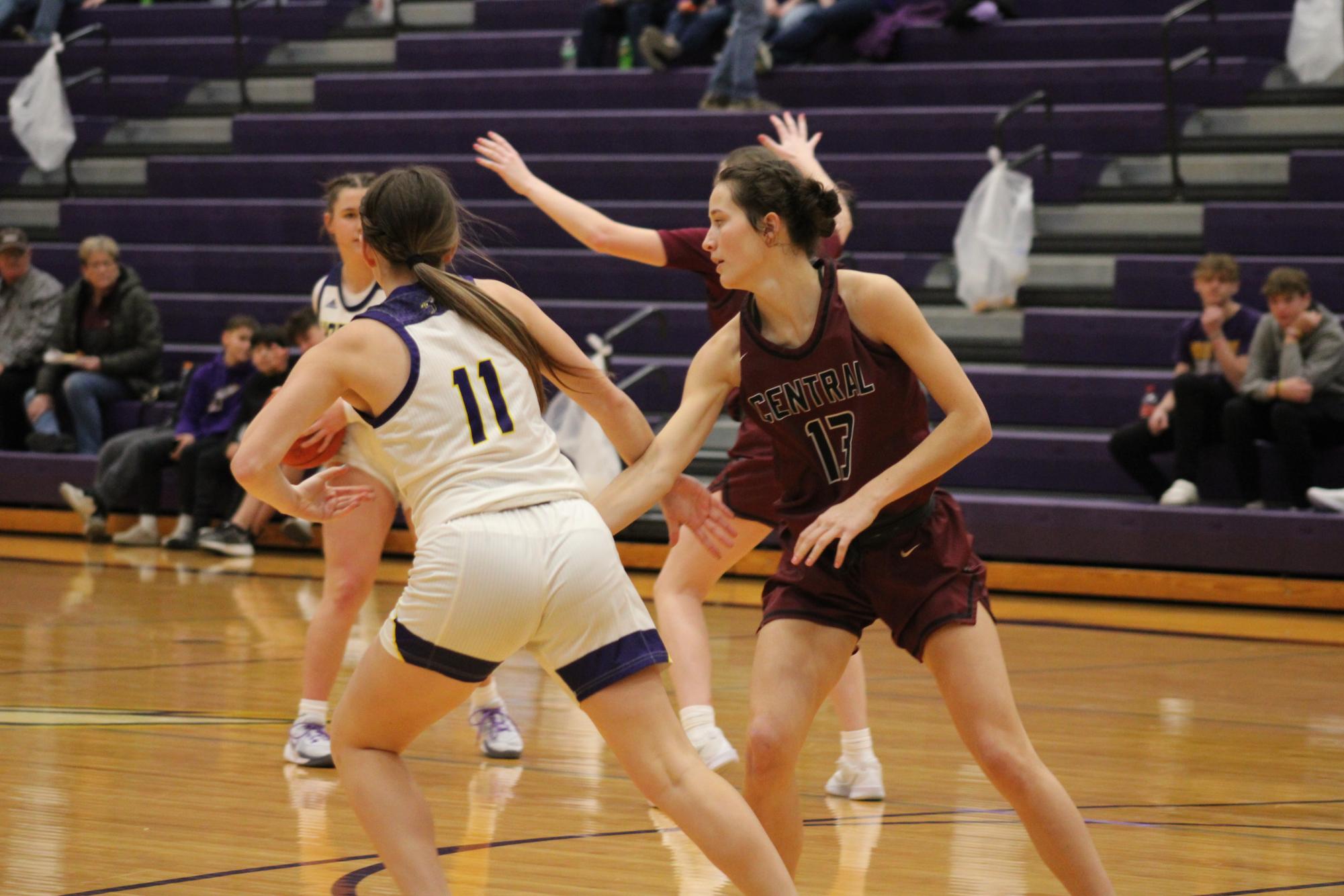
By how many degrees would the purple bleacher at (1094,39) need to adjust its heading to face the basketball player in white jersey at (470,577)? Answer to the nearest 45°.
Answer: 0° — it already faces them

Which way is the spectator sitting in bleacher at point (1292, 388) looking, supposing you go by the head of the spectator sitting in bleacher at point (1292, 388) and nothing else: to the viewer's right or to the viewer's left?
to the viewer's left

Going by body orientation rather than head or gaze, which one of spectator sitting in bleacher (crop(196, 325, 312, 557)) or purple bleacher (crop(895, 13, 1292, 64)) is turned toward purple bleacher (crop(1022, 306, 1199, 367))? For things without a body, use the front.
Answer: purple bleacher (crop(895, 13, 1292, 64))

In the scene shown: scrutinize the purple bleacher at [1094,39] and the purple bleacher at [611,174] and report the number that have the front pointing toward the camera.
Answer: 2

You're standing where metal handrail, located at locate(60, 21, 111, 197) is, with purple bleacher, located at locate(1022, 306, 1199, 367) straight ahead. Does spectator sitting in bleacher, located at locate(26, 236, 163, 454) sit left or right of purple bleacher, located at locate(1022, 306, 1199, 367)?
right

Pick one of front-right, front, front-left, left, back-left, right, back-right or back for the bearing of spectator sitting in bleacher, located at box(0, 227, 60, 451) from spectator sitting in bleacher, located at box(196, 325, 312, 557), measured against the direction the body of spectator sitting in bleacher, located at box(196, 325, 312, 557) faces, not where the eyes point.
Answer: right

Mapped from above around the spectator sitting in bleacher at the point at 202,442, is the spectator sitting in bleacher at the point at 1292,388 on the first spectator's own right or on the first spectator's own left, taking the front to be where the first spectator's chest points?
on the first spectator's own left

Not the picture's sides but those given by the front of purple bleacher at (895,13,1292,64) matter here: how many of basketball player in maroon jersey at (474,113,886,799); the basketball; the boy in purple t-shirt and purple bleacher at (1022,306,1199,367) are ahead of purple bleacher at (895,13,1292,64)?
4
